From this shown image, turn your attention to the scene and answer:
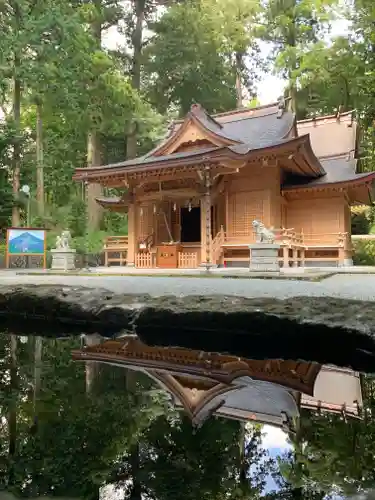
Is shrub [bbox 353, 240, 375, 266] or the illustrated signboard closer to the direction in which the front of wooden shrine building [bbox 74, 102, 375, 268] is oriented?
the illustrated signboard

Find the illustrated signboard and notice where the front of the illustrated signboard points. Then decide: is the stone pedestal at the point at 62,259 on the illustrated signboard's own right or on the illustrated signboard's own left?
on the illustrated signboard's own left

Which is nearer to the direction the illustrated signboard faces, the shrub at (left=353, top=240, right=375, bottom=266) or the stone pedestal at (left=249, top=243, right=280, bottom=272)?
the stone pedestal

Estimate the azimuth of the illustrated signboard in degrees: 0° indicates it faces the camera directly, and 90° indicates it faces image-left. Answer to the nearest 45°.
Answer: approximately 0°

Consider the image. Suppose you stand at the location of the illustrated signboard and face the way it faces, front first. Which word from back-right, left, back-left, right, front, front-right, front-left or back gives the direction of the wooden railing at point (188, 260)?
left

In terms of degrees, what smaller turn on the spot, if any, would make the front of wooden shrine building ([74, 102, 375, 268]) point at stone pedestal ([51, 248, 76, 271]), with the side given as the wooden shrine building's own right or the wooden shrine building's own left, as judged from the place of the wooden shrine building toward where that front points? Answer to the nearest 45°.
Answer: approximately 45° to the wooden shrine building's own right

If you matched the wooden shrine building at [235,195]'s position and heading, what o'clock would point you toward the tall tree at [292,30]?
The tall tree is roughly at 5 o'clock from the wooden shrine building.

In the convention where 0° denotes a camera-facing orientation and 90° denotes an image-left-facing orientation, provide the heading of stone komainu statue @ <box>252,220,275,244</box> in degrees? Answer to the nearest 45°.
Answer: approximately 90°

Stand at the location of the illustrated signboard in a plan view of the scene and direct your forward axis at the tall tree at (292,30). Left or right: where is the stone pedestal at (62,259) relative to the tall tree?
right

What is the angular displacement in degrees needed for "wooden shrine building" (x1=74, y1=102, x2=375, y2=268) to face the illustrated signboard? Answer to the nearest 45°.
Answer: approximately 45° to its right
